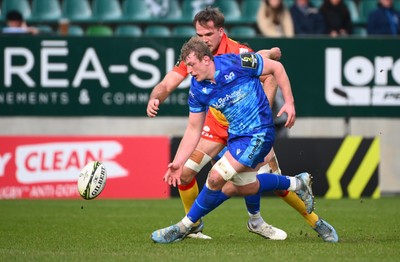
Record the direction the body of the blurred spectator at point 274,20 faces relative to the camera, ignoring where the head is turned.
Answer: toward the camera

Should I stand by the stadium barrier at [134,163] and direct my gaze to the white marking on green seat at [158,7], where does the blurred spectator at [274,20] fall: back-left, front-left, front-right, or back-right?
front-right

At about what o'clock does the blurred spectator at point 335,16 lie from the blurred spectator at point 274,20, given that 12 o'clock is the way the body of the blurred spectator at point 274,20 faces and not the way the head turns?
the blurred spectator at point 335,16 is roughly at 8 o'clock from the blurred spectator at point 274,20.

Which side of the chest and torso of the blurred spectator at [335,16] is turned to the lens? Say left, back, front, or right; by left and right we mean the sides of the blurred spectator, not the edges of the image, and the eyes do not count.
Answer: front

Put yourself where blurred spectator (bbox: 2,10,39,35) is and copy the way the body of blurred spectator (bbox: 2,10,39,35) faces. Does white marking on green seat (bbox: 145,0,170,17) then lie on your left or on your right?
on your left

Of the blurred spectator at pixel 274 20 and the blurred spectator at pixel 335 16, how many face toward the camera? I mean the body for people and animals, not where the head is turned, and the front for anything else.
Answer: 2

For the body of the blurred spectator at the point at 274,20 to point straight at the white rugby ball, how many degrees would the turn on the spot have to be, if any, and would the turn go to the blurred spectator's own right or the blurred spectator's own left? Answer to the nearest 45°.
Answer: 0° — they already face it

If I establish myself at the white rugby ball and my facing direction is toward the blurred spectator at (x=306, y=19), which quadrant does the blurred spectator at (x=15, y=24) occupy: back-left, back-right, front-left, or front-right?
front-left

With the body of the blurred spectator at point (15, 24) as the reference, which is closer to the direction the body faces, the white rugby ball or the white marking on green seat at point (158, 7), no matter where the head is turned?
the white rugby ball

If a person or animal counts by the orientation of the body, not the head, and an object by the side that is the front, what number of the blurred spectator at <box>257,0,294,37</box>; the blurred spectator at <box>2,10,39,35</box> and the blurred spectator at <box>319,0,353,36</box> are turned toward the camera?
3

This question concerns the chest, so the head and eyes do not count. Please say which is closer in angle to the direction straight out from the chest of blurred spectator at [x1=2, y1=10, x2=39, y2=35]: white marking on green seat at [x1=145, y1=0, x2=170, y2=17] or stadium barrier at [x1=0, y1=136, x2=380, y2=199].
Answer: the stadium barrier

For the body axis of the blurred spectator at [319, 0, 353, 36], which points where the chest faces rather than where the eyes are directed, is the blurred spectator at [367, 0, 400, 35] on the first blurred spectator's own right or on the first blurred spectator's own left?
on the first blurred spectator's own left

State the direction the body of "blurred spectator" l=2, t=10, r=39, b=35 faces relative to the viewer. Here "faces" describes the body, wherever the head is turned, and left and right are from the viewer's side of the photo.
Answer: facing the viewer

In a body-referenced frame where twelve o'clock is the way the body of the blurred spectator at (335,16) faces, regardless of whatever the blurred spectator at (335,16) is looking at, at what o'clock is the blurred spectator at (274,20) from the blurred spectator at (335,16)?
the blurred spectator at (274,20) is roughly at 2 o'clock from the blurred spectator at (335,16).
